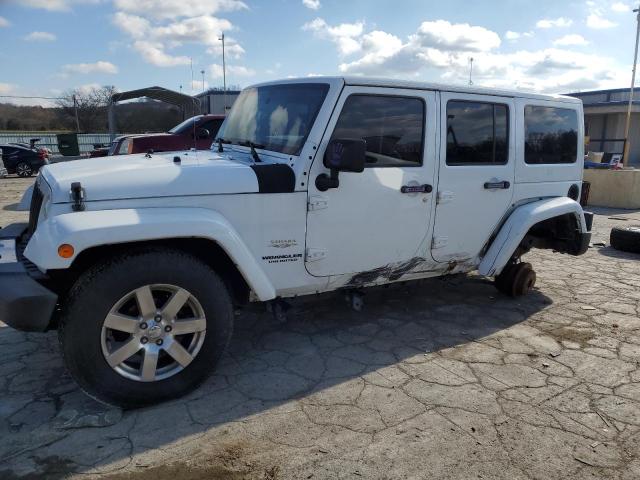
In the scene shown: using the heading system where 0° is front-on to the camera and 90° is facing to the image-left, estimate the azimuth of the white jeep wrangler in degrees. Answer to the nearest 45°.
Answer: approximately 45°

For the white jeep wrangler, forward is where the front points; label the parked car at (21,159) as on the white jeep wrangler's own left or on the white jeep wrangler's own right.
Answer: on the white jeep wrangler's own right

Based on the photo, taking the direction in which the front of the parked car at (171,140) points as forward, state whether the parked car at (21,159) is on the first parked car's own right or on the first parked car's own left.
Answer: on the first parked car's own right

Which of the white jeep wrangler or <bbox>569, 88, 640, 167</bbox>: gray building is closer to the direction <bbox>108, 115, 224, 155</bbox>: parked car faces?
the white jeep wrangler

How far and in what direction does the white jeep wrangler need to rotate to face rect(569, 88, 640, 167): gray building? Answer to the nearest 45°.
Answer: approximately 180°

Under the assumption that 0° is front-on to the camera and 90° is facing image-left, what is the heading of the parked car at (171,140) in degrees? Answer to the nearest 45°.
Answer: approximately 45°

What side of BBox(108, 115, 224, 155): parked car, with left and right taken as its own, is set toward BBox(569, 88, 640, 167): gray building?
back
